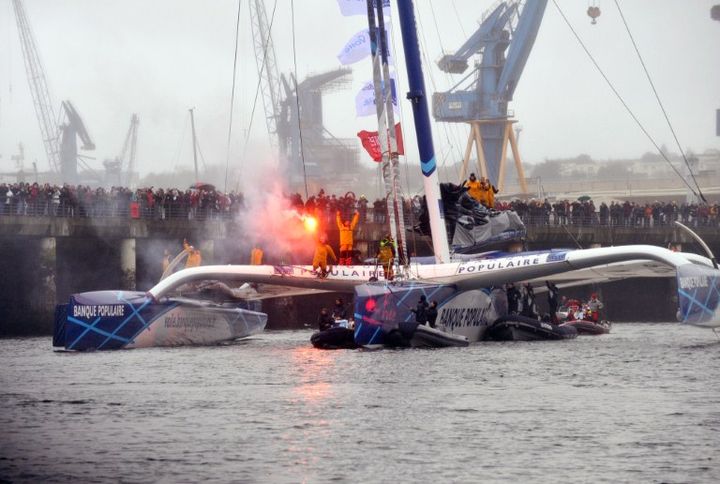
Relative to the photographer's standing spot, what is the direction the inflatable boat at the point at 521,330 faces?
facing the viewer and to the left of the viewer

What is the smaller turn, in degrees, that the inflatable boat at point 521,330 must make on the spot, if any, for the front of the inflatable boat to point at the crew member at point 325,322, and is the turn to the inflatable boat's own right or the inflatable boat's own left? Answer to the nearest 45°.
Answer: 0° — it already faces them

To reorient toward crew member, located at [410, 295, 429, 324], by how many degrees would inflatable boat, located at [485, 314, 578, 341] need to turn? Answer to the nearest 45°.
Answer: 0° — it already faces them

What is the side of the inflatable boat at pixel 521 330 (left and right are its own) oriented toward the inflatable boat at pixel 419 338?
front

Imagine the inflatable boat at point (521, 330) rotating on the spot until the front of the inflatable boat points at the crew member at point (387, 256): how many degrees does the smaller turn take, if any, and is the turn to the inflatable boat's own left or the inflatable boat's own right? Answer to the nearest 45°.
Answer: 0° — it already faces them

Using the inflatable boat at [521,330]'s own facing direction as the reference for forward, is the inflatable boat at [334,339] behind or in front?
in front
